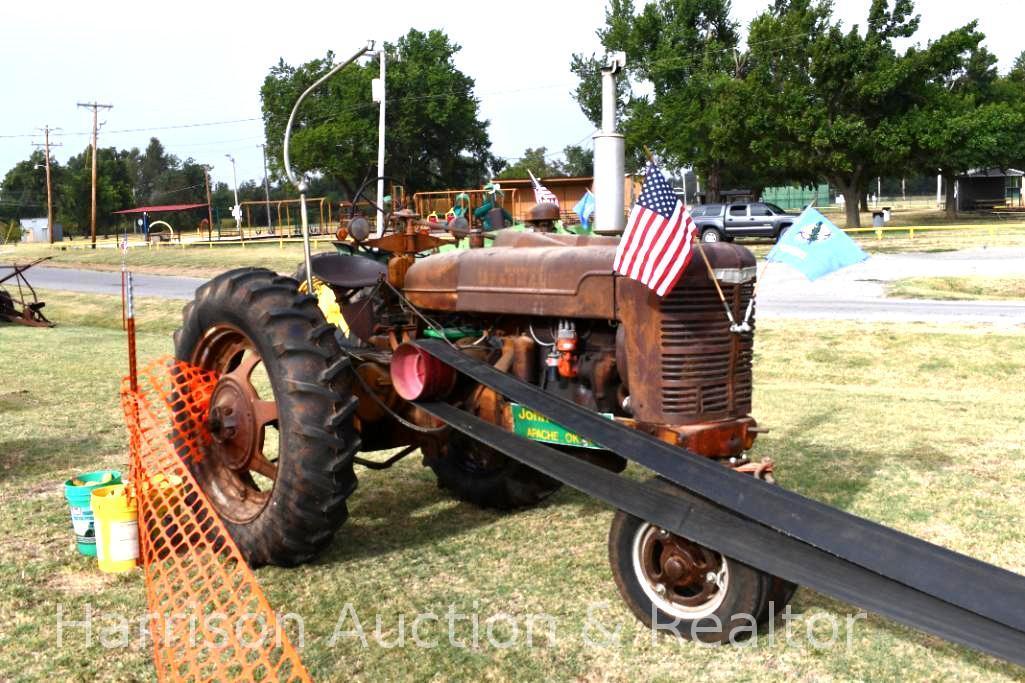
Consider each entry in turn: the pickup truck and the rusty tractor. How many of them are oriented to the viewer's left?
0

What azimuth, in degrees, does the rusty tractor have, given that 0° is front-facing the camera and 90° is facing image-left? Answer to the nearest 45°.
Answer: approximately 315°

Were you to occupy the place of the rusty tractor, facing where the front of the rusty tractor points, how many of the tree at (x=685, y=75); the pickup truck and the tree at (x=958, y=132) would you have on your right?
0

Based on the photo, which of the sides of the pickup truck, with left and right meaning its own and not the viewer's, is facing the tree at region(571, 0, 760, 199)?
left

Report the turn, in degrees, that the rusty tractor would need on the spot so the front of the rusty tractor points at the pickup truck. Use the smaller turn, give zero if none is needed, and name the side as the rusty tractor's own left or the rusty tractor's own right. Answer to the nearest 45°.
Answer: approximately 135° to the rusty tractor's own left

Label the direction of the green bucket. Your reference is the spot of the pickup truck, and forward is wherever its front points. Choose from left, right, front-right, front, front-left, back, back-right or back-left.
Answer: right

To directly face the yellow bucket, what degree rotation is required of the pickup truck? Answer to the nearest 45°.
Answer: approximately 90° to its right

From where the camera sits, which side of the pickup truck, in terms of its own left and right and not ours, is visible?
right

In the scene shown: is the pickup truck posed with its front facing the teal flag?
no

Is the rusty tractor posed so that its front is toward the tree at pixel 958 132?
no

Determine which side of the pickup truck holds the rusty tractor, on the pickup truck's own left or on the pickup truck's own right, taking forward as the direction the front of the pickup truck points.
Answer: on the pickup truck's own right

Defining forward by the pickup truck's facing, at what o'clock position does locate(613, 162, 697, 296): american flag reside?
The american flag is roughly at 3 o'clock from the pickup truck.

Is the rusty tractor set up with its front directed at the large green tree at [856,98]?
no

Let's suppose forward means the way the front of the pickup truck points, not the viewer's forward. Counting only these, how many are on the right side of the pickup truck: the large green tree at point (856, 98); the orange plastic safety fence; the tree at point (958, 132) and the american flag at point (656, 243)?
2
